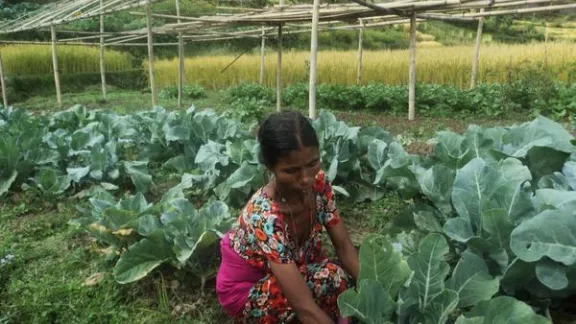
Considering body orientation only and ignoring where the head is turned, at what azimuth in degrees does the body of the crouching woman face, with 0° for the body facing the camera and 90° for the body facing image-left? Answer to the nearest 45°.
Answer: approximately 315°

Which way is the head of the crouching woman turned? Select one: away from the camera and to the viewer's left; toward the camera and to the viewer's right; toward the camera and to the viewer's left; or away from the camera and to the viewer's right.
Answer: toward the camera and to the viewer's right

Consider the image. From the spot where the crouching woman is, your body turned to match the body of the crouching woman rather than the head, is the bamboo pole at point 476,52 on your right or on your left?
on your left
